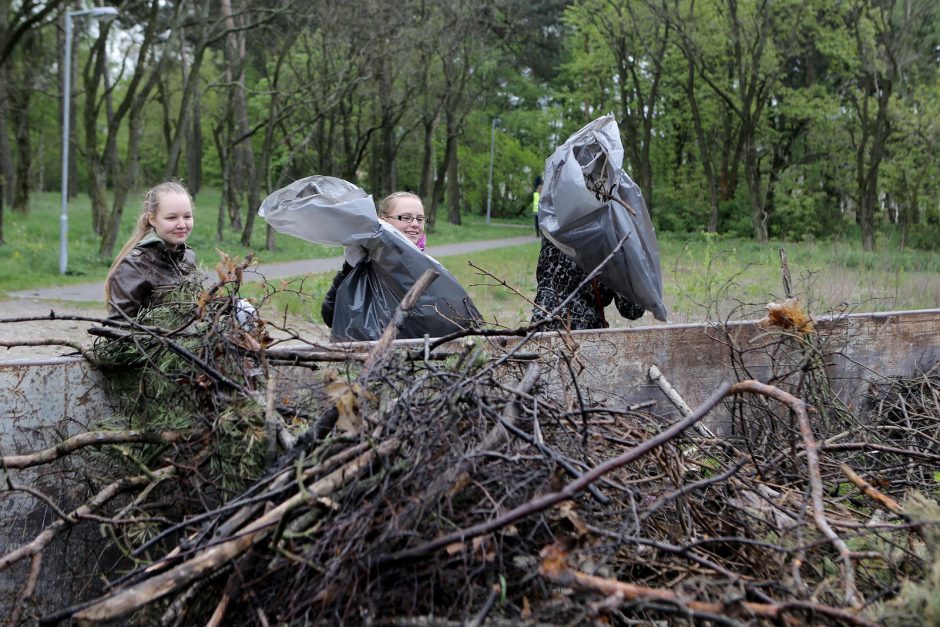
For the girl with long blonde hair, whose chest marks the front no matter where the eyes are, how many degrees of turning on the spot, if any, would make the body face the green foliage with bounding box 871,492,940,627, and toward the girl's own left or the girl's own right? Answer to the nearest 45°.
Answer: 0° — they already face it

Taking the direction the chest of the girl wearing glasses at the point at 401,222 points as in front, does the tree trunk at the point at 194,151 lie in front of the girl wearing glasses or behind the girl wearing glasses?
behind

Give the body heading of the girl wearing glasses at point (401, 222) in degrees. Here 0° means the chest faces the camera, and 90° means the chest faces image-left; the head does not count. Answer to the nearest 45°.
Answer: approximately 315°

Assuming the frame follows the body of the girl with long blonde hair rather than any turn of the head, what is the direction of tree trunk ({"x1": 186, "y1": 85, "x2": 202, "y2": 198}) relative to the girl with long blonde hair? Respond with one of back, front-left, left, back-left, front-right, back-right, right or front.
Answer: back-left

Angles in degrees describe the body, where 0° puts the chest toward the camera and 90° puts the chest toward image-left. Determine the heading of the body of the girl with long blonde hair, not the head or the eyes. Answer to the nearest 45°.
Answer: approximately 315°

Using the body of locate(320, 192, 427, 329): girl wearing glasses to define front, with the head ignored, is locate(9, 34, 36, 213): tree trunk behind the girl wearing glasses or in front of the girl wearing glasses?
behind

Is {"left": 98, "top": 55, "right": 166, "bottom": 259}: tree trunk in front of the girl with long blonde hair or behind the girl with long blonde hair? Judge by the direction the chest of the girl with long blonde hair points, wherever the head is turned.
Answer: behind
